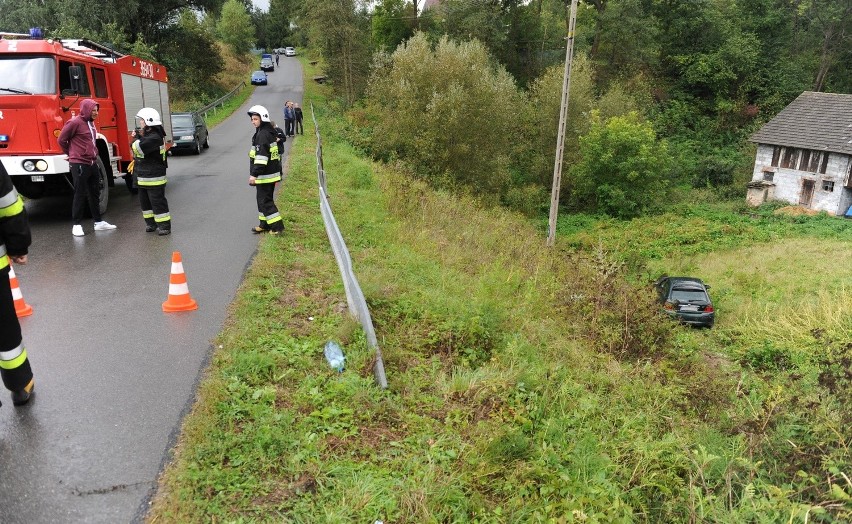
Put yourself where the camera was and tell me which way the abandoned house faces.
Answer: facing the viewer

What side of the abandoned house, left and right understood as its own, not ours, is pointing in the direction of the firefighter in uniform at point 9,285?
front

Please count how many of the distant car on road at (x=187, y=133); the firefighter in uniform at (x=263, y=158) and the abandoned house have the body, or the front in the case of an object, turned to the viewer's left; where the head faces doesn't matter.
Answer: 1

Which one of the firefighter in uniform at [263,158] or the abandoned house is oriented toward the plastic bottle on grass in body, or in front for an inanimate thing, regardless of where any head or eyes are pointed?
the abandoned house

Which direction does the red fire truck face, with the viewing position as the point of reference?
facing the viewer and to the left of the viewer

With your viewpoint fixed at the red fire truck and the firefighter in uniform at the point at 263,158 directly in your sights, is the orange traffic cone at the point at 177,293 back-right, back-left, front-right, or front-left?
front-right

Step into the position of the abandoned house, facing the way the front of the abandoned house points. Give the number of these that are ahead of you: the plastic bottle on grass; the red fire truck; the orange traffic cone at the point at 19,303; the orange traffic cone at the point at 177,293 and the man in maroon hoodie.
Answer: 5
